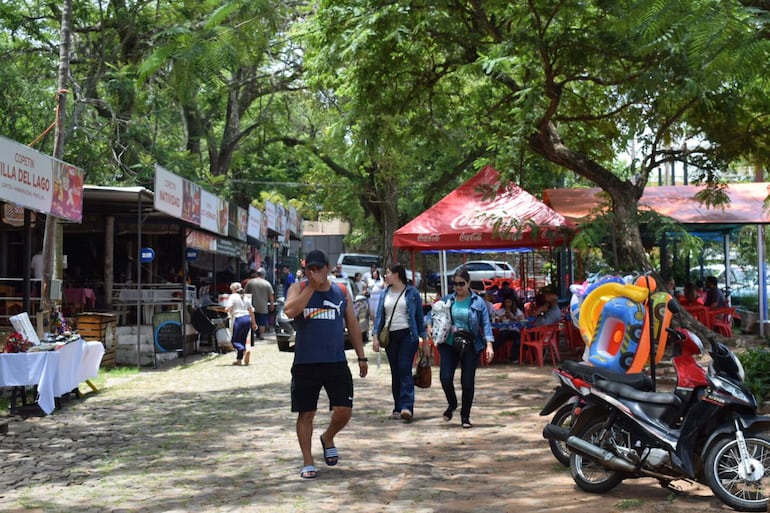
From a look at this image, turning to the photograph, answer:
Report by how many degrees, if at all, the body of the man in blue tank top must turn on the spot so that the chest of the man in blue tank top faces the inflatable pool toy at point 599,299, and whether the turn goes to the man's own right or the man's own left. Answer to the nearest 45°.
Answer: approximately 135° to the man's own left

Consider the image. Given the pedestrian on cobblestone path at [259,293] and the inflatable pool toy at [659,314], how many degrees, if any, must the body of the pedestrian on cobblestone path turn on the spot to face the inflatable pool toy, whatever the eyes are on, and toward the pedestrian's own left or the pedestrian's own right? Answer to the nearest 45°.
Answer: approximately 180°

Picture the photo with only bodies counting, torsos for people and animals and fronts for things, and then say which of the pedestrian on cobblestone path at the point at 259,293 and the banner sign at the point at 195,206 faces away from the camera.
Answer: the pedestrian on cobblestone path

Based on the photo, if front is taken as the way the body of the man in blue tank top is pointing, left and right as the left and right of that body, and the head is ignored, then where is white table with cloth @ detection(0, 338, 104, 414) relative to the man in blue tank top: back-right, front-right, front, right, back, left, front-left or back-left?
back-right

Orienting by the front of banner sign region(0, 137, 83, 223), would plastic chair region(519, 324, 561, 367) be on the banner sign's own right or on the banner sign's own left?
on the banner sign's own left

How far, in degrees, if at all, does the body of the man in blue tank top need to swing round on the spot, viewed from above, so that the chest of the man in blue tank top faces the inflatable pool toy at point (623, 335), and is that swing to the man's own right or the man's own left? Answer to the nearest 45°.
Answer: approximately 135° to the man's own left

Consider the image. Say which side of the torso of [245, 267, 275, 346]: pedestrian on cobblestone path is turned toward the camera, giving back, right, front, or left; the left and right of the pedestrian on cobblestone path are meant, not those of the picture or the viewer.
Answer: back
